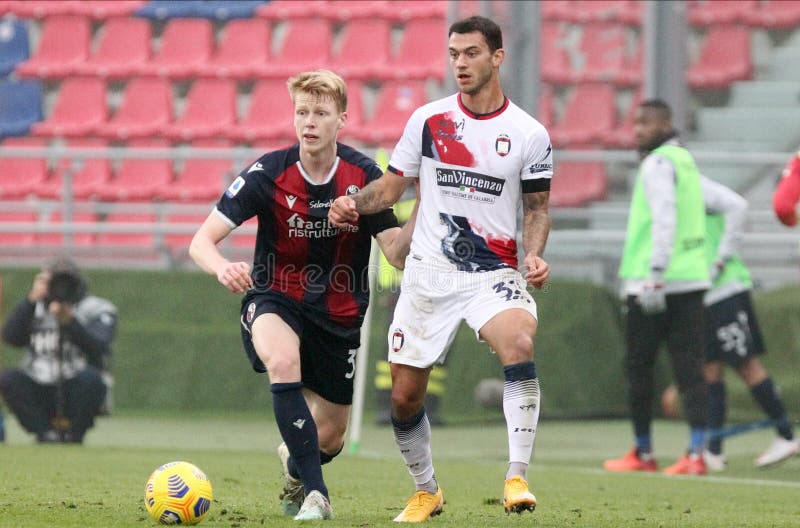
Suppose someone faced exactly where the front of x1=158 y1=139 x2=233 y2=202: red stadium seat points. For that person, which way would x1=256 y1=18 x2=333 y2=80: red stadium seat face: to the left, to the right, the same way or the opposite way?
the same way

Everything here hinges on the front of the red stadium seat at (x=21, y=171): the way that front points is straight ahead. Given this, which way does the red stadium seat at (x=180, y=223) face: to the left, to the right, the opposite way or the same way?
the same way

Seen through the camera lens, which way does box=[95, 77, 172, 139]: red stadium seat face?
facing the viewer and to the left of the viewer

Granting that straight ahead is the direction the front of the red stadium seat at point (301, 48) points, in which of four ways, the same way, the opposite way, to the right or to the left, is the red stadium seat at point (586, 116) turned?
the same way

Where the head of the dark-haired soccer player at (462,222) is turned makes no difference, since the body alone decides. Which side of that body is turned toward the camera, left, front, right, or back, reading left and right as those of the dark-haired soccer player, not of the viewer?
front

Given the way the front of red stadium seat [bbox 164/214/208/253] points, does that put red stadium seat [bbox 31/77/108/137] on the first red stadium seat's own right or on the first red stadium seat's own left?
on the first red stadium seat's own right

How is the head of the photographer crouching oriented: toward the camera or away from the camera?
toward the camera

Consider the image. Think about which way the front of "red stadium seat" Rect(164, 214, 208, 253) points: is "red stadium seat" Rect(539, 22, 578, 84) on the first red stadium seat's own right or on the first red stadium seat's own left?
on the first red stadium seat's own left

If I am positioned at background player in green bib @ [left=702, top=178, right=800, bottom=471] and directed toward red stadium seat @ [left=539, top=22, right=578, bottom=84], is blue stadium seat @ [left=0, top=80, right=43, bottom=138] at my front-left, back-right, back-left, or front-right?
front-left

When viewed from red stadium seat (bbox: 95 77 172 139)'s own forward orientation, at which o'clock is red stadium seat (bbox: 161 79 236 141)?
red stadium seat (bbox: 161 79 236 141) is roughly at 8 o'clock from red stadium seat (bbox: 95 77 172 139).

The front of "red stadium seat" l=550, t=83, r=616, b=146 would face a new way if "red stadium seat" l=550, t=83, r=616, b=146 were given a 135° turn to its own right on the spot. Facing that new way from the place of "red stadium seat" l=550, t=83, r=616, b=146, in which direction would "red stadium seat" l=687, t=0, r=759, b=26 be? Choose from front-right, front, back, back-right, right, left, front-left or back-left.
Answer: front-right

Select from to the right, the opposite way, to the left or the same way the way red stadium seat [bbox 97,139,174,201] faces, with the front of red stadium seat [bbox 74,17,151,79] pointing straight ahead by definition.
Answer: the same way

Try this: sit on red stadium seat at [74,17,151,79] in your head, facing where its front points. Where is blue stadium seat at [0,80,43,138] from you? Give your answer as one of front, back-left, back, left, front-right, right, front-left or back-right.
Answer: front-right

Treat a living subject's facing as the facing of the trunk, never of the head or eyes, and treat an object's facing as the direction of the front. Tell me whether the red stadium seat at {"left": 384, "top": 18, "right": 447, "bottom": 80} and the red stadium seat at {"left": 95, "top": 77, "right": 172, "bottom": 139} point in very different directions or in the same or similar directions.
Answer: same or similar directions

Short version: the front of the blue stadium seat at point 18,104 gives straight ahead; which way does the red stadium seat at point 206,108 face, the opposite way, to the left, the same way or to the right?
the same way

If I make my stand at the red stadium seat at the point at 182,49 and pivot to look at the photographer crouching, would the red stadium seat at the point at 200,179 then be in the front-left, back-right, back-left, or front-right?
front-left

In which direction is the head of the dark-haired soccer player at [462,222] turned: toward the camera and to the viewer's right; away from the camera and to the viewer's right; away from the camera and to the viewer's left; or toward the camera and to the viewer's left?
toward the camera and to the viewer's left

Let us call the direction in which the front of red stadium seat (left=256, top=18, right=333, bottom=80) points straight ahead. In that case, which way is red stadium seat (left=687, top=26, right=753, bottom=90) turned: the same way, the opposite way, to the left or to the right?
the same way

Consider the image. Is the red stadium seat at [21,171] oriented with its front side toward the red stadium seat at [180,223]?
no
